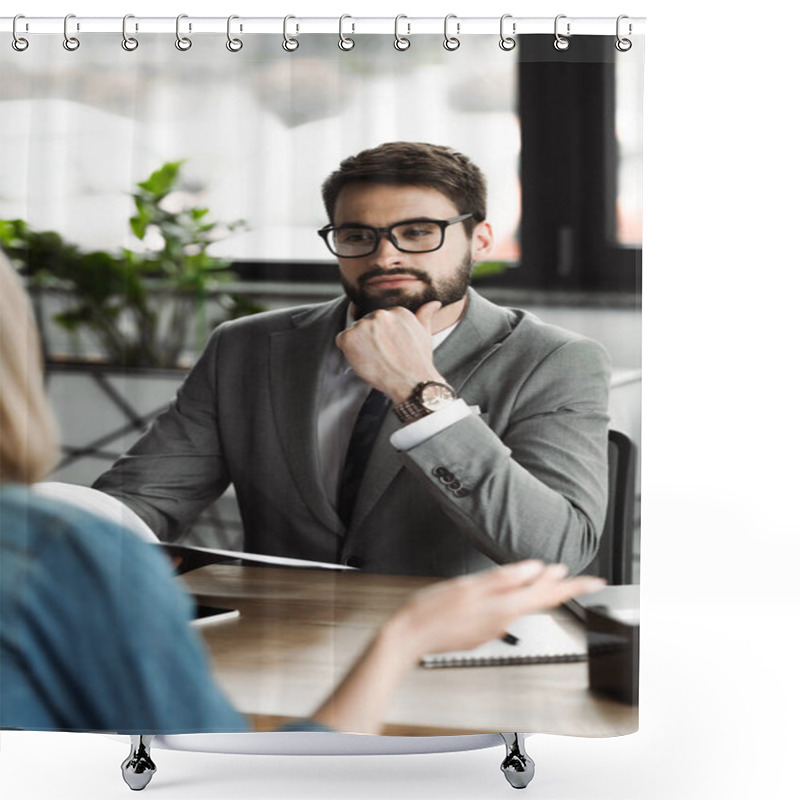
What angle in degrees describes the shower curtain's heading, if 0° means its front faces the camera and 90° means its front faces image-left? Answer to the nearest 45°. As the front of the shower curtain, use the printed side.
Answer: approximately 0°
